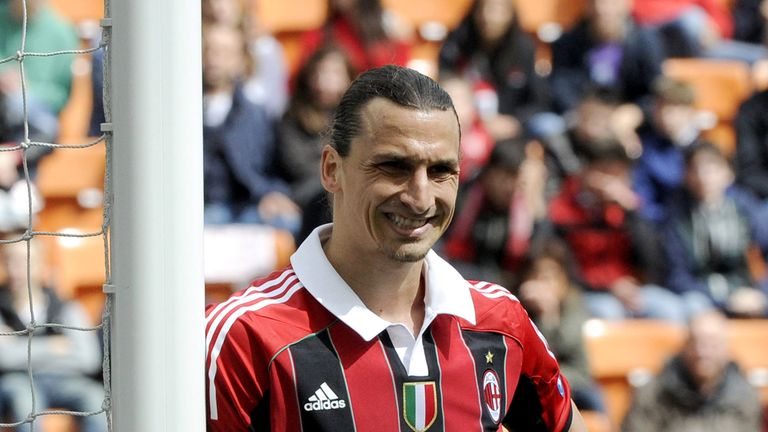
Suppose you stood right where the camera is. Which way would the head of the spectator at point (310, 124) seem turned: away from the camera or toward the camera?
toward the camera

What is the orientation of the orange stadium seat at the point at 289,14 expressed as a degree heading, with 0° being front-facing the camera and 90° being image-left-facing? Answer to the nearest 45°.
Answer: approximately 0°

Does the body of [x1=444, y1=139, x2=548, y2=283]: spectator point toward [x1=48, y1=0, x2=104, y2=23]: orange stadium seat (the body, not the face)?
no

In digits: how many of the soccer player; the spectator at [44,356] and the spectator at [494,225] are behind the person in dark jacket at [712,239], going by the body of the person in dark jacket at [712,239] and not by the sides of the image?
0

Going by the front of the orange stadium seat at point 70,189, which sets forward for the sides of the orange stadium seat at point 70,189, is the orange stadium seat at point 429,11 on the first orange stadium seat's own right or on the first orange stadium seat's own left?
on the first orange stadium seat's own left

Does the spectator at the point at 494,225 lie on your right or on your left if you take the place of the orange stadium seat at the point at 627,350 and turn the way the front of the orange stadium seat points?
on your right

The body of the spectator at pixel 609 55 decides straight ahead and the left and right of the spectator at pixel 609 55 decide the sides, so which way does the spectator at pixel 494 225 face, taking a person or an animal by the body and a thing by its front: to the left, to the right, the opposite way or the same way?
the same way

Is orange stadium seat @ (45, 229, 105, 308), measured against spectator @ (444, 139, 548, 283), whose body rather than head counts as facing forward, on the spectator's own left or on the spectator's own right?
on the spectator's own right

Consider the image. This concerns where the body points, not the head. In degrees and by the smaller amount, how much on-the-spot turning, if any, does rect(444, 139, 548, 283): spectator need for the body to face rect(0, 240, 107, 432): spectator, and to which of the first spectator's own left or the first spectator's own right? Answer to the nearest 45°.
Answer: approximately 45° to the first spectator's own right

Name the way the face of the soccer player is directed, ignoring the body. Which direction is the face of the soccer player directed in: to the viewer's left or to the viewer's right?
to the viewer's right

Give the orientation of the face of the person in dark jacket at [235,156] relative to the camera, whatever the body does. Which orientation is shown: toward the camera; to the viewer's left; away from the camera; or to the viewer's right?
toward the camera

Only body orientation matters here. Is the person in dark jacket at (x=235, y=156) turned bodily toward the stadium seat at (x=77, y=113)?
no

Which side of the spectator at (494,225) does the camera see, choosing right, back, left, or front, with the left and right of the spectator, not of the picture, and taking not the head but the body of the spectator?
front

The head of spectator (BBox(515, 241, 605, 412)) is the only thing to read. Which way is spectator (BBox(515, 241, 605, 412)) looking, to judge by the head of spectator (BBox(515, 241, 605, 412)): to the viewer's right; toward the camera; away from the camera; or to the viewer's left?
toward the camera

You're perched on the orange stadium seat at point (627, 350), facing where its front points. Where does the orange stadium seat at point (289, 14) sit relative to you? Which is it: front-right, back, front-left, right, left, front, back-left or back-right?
right

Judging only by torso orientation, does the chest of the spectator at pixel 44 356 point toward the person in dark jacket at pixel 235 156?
no

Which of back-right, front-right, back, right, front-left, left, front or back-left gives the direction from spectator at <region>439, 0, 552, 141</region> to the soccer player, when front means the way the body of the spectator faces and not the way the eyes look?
front

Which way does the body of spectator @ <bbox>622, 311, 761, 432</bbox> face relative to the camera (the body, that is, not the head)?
toward the camera

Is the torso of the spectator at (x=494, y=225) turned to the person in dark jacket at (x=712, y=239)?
no
